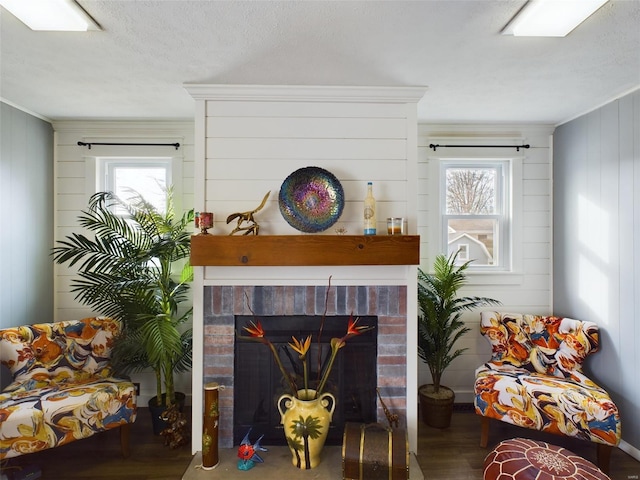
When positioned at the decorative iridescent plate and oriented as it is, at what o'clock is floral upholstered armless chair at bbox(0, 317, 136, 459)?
The floral upholstered armless chair is roughly at 3 o'clock from the decorative iridescent plate.

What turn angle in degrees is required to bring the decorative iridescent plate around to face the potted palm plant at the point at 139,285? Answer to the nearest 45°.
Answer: approximately 90° to its right

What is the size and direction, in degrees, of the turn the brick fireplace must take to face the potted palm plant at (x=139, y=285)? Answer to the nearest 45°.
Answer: approximately 90° to its right

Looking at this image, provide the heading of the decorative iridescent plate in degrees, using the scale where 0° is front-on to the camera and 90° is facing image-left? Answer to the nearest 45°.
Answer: approximately 0°

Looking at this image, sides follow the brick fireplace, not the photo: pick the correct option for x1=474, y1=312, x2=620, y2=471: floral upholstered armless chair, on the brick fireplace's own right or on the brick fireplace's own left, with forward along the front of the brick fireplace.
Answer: on the brick fireplace's own left

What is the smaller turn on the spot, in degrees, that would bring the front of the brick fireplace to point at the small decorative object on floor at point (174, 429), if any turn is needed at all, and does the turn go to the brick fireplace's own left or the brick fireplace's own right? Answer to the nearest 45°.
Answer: approximately 90° to the brick fireplace's own right

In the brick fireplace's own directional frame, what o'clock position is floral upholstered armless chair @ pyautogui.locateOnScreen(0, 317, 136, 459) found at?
The floral upholstered armless chair is roughly at 3 o'clock from the brick fireplace.

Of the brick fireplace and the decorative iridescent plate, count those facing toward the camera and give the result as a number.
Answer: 2

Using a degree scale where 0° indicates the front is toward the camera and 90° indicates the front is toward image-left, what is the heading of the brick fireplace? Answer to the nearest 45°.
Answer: approximately 0°

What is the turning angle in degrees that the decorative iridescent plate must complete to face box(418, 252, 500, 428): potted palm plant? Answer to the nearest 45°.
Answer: approximately 135° to its left
